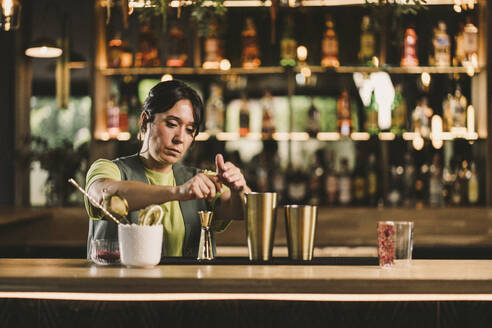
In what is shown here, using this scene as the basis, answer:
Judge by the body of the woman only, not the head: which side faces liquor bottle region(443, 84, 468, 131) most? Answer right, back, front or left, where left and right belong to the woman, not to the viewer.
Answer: left

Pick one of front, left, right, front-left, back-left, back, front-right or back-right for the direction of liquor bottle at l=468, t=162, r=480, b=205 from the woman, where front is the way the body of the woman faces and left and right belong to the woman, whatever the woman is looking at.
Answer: left

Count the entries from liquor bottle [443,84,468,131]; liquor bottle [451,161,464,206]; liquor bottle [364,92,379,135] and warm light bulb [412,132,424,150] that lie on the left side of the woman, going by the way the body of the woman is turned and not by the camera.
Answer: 4

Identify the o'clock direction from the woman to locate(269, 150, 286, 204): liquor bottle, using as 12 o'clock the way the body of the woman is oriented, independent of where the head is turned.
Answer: The liquor bottle is roughly at 8 o'clock from the woman.

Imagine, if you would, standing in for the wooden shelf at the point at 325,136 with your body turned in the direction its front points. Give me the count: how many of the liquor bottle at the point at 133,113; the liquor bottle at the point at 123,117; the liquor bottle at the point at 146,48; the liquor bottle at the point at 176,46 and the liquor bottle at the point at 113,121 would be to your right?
5

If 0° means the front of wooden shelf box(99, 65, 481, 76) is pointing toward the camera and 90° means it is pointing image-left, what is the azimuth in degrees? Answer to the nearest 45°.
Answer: approximately 0°

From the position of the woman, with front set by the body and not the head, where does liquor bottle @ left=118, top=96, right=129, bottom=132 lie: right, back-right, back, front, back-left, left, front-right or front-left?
back-left

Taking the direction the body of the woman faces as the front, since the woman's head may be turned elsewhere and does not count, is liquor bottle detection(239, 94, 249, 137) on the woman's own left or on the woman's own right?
on the woman's own left

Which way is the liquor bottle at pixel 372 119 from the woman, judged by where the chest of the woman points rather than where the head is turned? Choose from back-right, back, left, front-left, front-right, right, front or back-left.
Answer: left

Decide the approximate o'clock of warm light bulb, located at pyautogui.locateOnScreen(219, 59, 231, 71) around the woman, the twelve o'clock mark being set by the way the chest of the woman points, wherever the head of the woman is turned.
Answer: The warm light bulb is roughly at 8 o'clock from the woman.

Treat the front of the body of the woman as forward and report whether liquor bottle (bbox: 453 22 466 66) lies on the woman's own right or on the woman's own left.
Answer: on the woman's own left

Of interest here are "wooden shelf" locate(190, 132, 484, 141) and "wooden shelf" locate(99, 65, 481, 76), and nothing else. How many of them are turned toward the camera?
2
